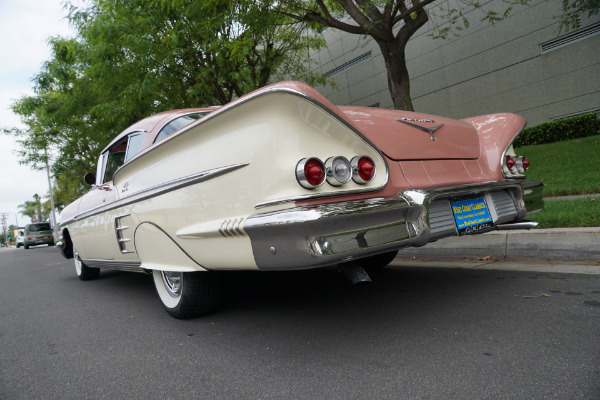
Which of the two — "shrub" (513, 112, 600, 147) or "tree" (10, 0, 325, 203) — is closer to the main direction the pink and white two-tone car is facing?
the tree

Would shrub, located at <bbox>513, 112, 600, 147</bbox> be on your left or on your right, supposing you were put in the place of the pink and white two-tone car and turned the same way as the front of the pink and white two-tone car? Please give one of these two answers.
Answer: on your right

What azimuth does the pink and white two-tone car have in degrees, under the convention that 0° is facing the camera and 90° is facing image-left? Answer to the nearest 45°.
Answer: approximately 135°

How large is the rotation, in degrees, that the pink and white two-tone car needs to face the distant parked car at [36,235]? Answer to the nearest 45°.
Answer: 0° — it already faces it

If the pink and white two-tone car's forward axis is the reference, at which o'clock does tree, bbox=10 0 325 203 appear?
The tree is roughly at 1 o'clock from the pink and white two-tone car.

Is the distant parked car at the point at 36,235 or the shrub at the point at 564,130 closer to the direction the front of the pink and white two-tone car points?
the distant parked car

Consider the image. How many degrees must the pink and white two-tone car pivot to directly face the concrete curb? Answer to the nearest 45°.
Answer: approximately 90° to its right

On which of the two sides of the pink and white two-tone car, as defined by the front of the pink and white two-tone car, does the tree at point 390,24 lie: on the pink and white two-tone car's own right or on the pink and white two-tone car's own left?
on the pink and white two-tone car's own right

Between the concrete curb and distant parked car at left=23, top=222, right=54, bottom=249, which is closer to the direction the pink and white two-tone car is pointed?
the distant parked car
